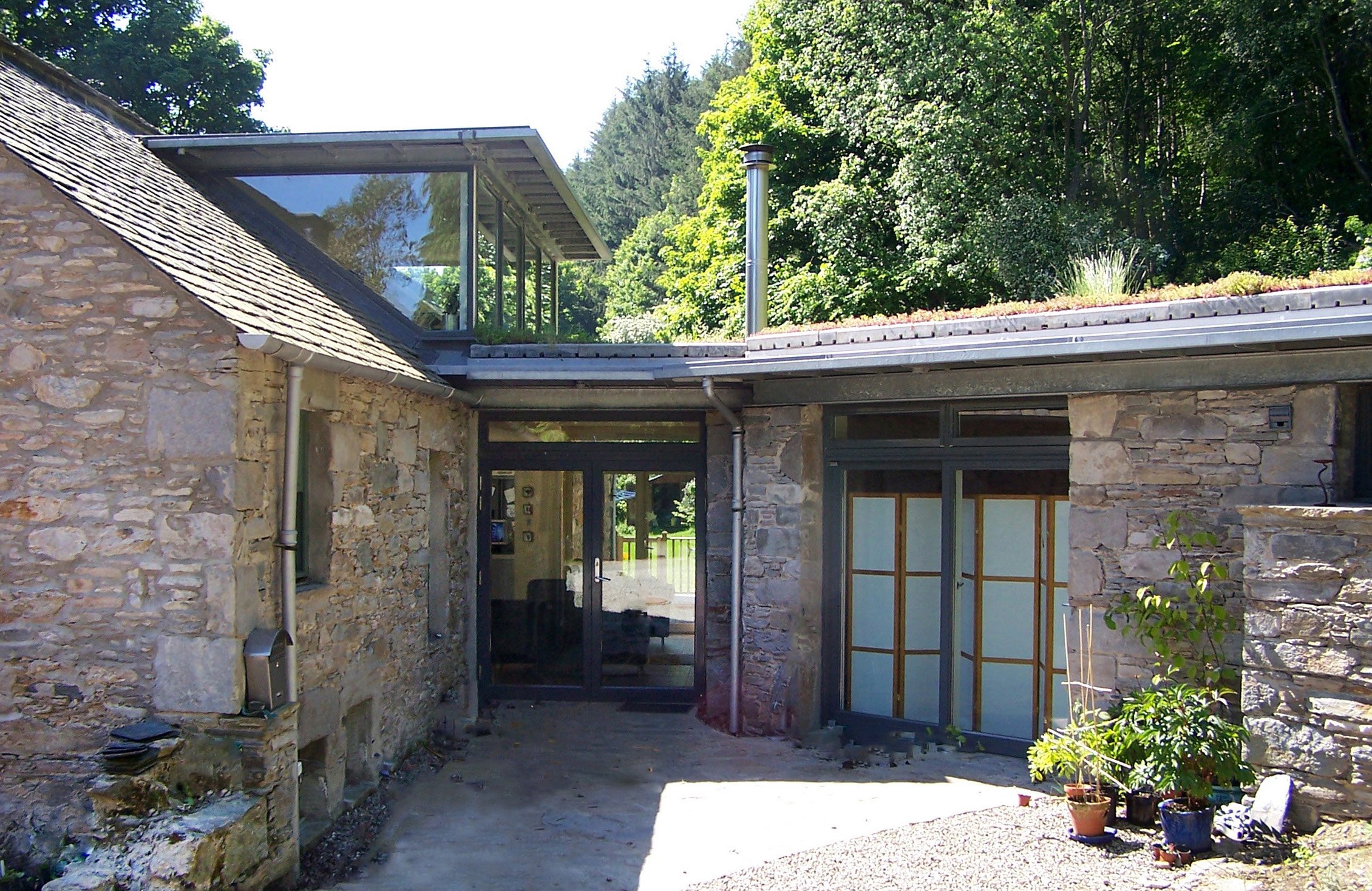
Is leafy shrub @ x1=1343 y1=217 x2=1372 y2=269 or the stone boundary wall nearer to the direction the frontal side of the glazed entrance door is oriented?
the stone boundary wall

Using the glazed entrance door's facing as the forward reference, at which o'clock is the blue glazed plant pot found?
The blue glazed plant pot is roughly at 11 o'clock from the glazed entrance door.

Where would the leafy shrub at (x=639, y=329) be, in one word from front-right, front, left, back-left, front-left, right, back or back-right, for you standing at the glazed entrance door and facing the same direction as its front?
back

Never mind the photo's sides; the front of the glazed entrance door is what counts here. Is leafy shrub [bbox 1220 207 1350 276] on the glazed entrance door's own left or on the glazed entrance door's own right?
on the glazed entrance door's own left

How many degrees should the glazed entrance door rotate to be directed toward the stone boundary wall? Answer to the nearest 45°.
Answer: approximately 45° to its left

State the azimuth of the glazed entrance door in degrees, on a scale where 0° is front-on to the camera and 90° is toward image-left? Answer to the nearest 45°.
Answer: approximately 0°

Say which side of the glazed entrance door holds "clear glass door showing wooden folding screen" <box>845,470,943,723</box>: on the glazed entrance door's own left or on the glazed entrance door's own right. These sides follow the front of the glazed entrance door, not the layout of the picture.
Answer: on the glazed entrance door's own left

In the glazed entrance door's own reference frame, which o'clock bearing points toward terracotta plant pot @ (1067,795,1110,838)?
The terracotta plant pot is roughly at 11 o'clock from the glazed entrance door.

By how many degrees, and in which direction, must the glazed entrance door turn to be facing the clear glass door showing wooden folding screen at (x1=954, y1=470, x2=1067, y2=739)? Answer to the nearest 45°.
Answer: approximately 45° to its left
